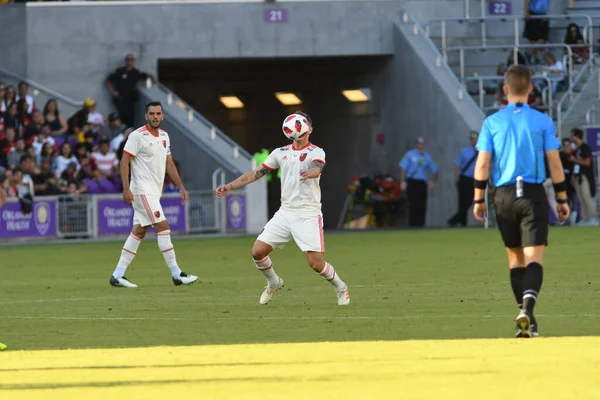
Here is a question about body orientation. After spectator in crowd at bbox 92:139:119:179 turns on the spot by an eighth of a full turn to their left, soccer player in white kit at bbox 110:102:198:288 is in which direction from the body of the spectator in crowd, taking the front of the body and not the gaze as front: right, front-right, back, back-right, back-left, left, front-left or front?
front-right

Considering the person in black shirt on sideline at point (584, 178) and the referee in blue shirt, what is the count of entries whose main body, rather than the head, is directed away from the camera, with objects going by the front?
1

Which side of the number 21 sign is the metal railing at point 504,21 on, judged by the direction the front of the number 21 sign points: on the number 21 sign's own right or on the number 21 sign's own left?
on the number 21 sign's own left

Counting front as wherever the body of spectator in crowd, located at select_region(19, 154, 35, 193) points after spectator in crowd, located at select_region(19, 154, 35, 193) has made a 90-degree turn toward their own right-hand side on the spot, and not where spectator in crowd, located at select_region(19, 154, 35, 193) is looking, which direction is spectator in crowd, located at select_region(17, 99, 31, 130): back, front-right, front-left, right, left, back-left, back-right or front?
back-right

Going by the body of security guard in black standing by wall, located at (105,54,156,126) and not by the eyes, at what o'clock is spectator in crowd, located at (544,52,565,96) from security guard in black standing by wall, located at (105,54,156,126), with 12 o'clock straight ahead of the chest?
spectator in crowd, located at (544,52,565,96) is roughly at 9 o'clock from security guard in black standing by wall, located at (105,54,156,126).

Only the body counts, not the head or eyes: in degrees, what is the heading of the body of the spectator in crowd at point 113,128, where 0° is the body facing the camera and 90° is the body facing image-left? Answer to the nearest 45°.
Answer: approximately 315°

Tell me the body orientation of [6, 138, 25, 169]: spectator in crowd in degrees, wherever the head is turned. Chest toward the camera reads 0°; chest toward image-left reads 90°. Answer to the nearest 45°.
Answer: approximately 315°

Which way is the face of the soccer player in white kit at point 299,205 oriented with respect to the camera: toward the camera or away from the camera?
toward the camera

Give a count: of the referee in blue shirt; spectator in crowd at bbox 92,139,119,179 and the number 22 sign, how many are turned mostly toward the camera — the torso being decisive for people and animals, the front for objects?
2

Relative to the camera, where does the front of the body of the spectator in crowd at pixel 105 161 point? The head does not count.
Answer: toward the camera

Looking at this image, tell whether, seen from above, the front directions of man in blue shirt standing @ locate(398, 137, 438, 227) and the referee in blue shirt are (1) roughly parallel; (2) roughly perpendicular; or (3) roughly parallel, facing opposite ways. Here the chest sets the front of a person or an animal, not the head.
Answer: roughly parallel, facing opposite ways

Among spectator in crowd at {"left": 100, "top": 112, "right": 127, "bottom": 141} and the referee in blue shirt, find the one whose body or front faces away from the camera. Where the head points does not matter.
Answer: the referee in blue shirt

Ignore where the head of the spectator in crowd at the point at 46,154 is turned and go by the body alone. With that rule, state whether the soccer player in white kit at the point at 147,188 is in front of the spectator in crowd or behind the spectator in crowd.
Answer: in front

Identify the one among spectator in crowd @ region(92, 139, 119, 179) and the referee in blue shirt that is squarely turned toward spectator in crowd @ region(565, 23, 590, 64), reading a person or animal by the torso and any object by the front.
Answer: the referee in blue shirt

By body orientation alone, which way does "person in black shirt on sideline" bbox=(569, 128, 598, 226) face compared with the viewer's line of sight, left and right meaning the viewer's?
facing the viewer and to the left of the viewer

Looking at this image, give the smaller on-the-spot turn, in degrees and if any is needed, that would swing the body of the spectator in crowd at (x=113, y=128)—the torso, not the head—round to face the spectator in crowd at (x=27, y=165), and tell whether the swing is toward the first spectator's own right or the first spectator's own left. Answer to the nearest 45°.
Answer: approximately 90° to the first spectator's own right

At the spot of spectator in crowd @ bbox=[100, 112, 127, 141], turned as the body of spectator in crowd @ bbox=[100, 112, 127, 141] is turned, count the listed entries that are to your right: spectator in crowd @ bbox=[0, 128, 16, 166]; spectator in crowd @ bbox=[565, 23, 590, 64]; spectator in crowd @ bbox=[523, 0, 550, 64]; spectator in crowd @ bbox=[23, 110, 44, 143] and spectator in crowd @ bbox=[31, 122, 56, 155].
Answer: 3

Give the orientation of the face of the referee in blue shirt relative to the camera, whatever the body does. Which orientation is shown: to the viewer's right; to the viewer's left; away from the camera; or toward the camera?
away from the camera
